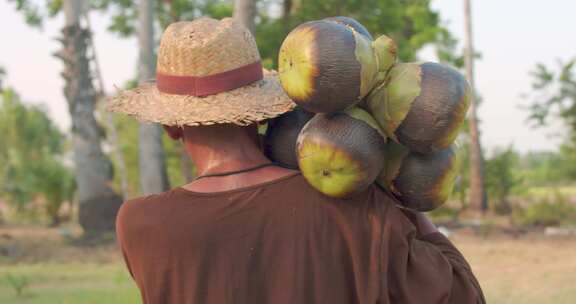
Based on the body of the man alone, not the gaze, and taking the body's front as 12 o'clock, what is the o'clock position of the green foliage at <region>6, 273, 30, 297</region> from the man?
The green foliage is roughly at 11 o'clock from the man.

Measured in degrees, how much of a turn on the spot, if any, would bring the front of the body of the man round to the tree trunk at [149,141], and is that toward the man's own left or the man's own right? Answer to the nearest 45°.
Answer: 0° — they already face it

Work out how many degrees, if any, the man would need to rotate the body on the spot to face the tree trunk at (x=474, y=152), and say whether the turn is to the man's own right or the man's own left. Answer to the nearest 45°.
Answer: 0° — they already face it

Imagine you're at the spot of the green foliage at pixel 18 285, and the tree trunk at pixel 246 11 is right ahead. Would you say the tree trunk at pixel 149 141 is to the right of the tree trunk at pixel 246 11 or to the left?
left

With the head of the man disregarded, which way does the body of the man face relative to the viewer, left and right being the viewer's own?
facing away from the viewer

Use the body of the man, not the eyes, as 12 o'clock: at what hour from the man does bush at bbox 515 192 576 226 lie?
The bush is roughly at 1 o'clock from the man.
